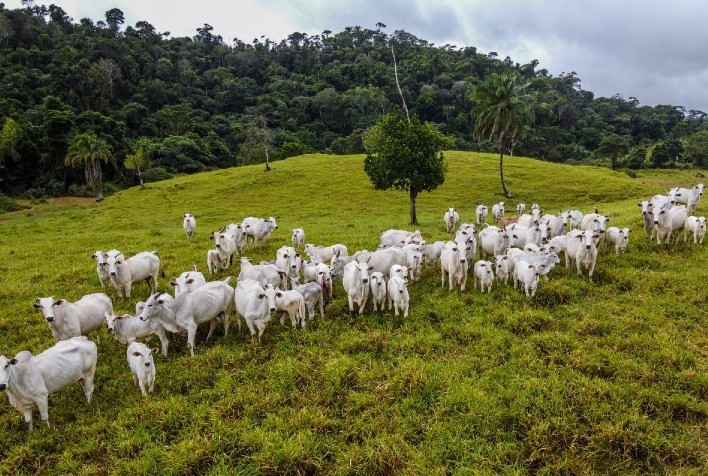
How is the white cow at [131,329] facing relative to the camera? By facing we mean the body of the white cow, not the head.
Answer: to the viewer's left

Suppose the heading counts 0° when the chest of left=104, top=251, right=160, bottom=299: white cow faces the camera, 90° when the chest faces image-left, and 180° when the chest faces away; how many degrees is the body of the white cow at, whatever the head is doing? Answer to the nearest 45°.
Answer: approximately 45°

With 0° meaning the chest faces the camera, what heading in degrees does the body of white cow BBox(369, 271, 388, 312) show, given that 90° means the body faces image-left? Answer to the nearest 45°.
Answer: approximately 0°

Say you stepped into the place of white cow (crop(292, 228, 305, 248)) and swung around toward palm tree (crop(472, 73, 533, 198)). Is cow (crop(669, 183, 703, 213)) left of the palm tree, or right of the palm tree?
right

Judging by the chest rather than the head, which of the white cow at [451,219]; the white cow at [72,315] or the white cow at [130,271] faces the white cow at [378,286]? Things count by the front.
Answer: the white cow at [451,219]
